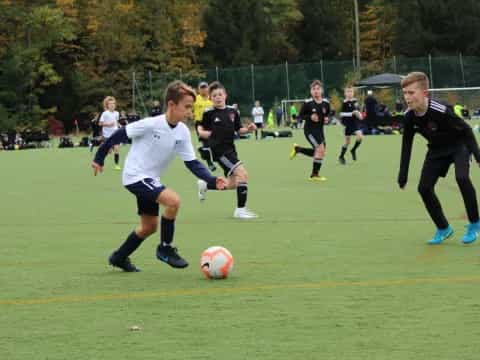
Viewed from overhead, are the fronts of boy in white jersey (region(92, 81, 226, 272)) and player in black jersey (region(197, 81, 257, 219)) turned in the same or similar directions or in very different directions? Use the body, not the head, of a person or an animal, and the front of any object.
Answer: same or similar directions

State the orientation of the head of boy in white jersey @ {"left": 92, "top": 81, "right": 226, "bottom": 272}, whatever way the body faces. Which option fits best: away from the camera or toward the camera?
toward the camera

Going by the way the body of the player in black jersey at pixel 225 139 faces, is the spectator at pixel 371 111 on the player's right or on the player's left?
on the player's left

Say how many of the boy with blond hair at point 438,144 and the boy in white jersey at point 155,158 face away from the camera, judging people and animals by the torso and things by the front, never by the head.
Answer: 0

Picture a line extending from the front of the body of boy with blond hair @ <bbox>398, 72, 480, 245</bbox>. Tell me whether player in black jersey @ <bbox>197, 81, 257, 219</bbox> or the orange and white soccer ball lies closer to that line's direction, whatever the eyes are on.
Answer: the orange and white soccer ball

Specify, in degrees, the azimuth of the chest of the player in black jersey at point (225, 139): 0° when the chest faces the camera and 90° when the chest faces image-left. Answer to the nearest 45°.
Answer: approximately 315°

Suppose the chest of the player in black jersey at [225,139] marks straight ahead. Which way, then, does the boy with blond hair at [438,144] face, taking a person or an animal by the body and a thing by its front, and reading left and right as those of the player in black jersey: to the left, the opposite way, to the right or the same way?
to the right

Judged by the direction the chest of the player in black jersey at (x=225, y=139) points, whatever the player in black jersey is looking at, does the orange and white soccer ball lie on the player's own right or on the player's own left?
on the player's own right

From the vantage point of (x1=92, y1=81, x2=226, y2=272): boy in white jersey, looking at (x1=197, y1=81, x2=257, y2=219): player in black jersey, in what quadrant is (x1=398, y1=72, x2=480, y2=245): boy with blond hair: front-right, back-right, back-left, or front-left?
front-right
